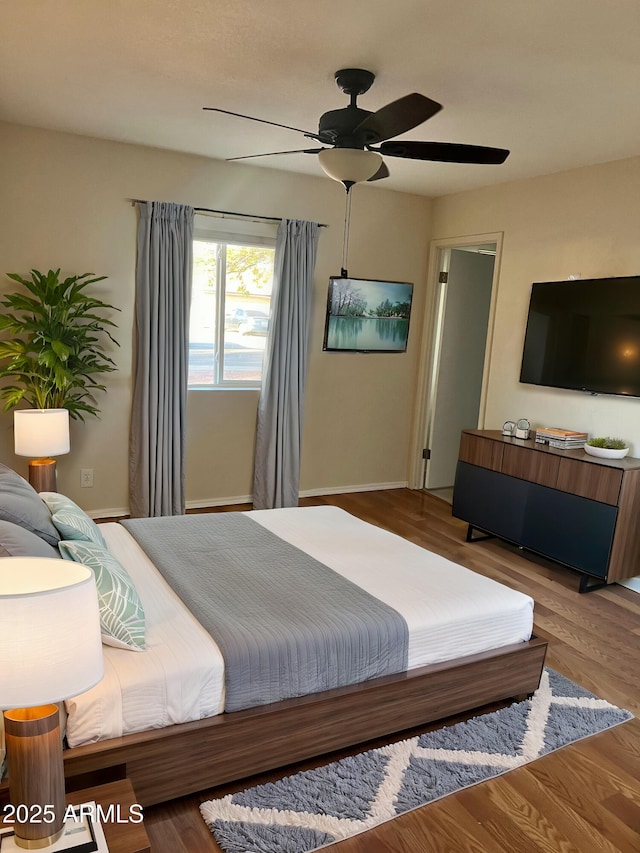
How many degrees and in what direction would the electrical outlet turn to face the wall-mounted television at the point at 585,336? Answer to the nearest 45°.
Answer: approximately 45° to its left

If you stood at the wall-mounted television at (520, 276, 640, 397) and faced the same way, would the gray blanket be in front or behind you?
in front

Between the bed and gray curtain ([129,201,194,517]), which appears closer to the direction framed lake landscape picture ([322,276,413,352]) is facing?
the bed

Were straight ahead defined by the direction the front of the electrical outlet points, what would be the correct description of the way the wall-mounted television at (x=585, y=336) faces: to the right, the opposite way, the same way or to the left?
to the right

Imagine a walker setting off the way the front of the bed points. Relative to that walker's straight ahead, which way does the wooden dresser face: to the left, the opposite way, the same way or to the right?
the opposite way

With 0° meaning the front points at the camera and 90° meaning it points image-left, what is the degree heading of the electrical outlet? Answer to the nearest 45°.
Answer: approximately 0°

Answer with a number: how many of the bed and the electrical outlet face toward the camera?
1

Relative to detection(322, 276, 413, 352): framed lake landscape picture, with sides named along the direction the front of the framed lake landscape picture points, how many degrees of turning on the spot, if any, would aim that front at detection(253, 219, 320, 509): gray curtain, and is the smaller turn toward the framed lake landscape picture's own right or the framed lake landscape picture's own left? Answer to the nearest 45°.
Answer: approximately 90° to the framed lake landscape picture's own right

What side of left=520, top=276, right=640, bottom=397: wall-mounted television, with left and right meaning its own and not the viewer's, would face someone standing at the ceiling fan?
front

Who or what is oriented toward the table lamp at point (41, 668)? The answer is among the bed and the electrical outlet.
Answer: the electrical outlet

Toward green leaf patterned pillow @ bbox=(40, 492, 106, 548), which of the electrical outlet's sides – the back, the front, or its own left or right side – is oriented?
front
